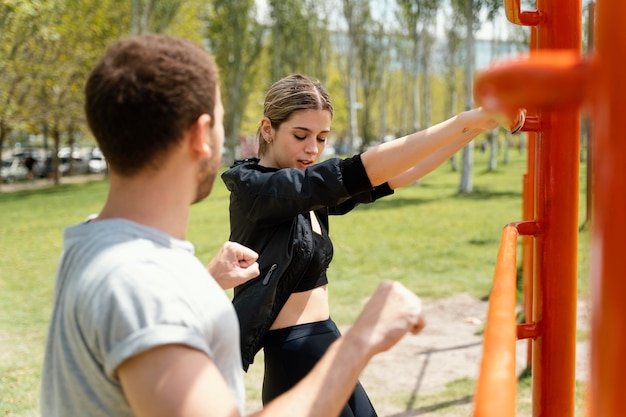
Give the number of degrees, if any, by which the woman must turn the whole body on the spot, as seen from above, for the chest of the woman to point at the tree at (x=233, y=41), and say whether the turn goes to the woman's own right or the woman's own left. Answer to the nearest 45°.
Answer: approximately 135° to the woman's own left

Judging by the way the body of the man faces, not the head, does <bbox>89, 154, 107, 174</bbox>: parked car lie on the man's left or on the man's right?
on the man's left

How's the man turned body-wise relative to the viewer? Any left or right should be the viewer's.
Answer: facing away from the viewer and to the right of the viewer

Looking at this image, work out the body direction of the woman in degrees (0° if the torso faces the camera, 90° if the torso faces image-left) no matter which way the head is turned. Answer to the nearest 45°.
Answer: approximately 315°

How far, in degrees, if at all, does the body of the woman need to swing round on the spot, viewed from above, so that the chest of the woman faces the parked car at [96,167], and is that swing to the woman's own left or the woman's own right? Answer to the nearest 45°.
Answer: approximately 135° to the woman's own left

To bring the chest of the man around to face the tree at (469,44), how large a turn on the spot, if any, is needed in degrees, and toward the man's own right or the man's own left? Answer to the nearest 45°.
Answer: approximately 45° to the man's own left

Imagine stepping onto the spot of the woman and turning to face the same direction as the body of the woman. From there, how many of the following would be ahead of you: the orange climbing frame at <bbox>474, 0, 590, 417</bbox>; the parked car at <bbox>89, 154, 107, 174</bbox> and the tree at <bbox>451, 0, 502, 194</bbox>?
1

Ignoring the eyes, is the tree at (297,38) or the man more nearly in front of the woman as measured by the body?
the man

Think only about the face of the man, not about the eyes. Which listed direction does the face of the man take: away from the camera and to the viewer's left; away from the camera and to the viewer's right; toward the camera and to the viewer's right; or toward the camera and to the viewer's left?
away from the camera and to the viewer's right

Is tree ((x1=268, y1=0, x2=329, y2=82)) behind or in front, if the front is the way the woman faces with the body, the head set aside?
behind

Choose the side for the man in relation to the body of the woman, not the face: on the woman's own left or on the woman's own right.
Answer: on the woman's own right
